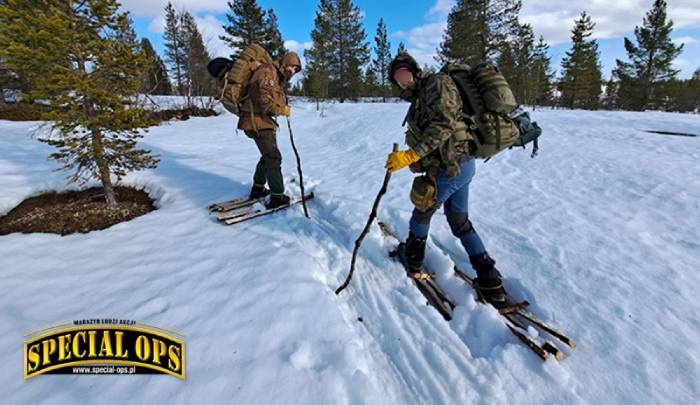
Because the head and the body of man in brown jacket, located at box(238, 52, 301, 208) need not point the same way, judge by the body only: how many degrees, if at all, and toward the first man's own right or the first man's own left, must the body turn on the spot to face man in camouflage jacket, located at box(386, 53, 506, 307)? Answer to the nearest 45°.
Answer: approximately 45° to the first man's own right

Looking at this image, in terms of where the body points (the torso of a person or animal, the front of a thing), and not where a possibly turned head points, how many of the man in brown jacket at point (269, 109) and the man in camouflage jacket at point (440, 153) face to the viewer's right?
1

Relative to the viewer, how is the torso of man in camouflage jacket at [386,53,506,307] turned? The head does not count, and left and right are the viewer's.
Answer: facing to the left of the viewer

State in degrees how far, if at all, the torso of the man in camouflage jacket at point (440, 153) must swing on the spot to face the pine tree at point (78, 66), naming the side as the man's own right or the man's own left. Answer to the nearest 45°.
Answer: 0° — they already face it

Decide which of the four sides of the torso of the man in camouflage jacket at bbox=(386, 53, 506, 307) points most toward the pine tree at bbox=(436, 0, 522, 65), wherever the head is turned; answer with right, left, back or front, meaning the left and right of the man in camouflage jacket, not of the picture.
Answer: right

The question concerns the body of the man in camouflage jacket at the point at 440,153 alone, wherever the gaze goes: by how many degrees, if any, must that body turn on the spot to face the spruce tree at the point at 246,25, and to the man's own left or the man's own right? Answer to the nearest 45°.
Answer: approximately 45° to the man's own right

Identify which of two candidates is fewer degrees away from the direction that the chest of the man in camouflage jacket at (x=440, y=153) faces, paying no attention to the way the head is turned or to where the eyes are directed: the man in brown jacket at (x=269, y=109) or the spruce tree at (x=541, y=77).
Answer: the man in brown jacket

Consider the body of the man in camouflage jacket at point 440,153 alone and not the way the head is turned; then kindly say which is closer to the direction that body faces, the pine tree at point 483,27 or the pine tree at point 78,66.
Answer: the pine tree at point 78,66

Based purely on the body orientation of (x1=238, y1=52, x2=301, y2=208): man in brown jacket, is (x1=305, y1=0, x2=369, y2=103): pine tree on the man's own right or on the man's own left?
on the man's own left

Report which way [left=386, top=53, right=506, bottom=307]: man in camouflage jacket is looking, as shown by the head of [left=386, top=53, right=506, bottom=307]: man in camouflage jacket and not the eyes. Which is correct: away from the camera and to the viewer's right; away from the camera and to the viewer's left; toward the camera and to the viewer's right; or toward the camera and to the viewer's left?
toward the camera and to the viewer's left

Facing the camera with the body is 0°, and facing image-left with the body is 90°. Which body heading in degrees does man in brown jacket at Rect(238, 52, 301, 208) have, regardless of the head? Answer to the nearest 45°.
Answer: approximately 270°
